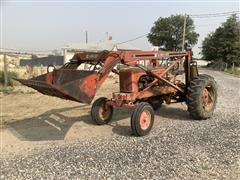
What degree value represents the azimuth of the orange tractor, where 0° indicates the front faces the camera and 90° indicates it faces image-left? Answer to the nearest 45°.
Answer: approximately 45°
